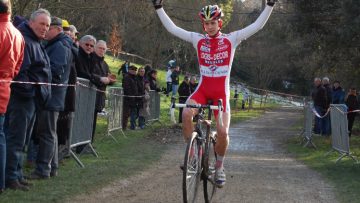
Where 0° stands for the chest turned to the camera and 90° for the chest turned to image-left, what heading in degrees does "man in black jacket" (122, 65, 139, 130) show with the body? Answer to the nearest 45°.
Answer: approximately 315°

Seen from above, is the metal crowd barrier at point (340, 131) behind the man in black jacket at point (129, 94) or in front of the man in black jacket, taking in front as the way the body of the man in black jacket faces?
in front

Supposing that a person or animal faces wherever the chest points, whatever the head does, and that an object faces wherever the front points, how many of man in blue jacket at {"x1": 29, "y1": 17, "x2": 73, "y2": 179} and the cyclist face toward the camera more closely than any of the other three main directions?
1

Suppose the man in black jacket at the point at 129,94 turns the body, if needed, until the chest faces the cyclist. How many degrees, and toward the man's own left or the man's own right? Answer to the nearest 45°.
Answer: approximately 45° to the man's own right

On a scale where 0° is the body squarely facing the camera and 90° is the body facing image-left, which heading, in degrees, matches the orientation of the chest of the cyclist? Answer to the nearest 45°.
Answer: approximately 0°
